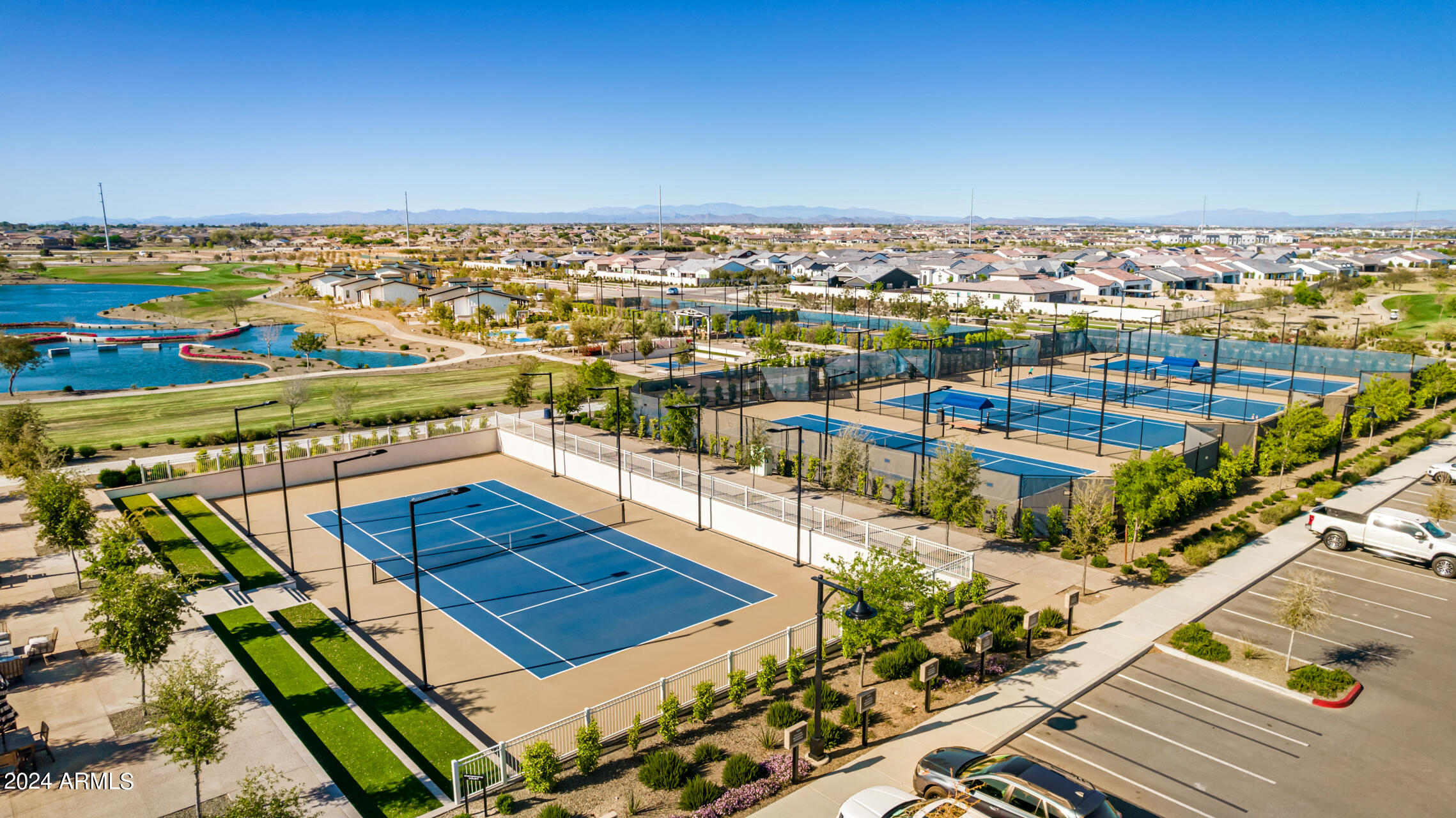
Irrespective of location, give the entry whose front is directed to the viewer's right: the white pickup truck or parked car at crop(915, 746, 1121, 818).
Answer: the white pickup truck

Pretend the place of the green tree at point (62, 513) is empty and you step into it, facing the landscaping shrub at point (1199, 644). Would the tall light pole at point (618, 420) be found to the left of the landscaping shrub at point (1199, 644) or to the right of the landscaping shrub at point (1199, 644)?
left

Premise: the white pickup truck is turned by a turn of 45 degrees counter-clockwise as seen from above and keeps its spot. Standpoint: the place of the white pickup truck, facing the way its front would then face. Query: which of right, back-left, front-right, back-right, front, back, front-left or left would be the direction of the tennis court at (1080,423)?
left

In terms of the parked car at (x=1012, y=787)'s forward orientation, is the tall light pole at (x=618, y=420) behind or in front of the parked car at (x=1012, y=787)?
in front

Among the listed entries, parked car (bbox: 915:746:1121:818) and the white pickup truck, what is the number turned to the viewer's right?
1

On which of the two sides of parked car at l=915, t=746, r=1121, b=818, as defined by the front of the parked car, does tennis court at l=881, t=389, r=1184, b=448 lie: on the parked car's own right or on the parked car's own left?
on the parked car's own right

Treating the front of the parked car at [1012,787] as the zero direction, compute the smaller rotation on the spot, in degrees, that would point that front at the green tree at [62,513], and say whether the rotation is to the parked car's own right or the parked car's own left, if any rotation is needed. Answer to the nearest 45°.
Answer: approximately 45° to the parked car's own left

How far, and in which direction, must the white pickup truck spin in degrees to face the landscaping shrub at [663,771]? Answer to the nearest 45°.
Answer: approximately 135° to its right

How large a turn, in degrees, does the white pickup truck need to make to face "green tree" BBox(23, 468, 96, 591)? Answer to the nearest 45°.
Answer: approximately 135° to its right

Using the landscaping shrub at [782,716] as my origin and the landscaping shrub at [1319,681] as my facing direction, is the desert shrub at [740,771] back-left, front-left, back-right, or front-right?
back-right

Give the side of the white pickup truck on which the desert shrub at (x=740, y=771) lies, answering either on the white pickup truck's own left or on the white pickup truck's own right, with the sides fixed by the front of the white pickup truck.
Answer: on the white pickup truck's own right

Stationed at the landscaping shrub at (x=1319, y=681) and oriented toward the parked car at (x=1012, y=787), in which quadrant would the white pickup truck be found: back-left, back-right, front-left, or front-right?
back-right

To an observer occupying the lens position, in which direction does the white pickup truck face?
facing to the right of the viewer

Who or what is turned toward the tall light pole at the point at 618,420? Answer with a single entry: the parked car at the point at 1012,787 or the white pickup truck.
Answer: the parked car

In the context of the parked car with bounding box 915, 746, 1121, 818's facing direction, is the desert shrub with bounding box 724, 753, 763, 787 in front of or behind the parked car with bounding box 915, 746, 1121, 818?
in front

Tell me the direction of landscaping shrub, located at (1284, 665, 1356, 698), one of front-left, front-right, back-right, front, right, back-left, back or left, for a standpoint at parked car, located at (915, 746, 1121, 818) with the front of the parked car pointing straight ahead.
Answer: right

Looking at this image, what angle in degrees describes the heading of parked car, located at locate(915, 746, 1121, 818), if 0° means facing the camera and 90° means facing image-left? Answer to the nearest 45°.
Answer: approximately 135°

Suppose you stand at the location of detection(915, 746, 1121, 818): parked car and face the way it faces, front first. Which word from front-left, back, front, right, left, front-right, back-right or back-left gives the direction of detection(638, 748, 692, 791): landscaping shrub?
front-left
